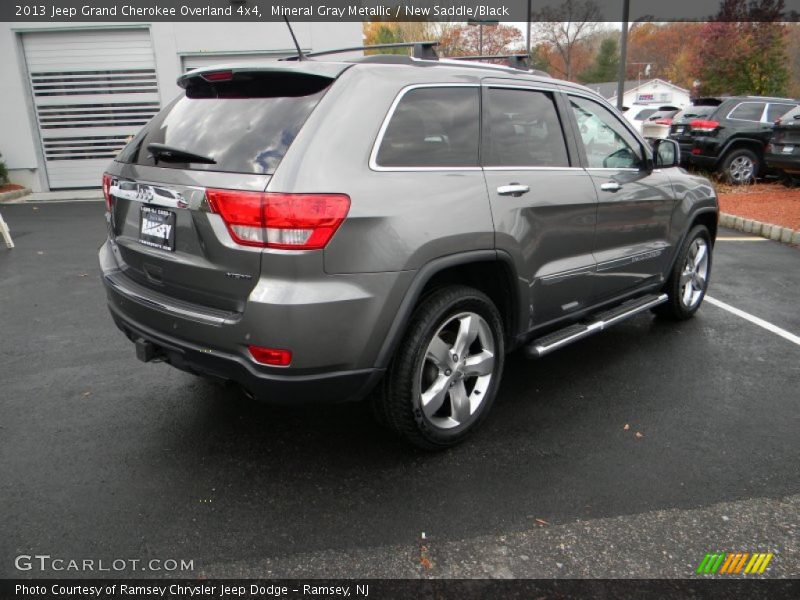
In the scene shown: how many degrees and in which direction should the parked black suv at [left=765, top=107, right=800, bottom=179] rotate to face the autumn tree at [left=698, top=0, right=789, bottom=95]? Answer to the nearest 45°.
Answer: approximately 45° to its left

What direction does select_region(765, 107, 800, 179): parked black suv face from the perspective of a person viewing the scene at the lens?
facing away from the viewer and to the right of the viewer

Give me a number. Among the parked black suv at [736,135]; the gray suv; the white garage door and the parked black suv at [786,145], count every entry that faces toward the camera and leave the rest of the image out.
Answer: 1

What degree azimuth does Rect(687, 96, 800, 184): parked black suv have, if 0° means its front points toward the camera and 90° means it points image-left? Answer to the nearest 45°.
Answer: approximately 225°

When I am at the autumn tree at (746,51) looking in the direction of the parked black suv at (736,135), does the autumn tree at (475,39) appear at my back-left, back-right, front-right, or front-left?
back-right

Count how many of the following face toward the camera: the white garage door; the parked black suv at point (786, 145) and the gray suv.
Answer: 1

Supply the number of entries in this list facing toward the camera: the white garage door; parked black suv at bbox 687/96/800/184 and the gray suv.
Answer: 1

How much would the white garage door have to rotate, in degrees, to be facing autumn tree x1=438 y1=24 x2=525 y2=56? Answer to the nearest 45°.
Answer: approximately 135° to its left

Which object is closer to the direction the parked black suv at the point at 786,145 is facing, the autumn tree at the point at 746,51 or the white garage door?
the autumn tree

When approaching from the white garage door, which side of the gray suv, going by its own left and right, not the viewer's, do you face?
left

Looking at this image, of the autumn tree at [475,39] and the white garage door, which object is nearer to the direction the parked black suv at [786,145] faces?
the autumn tree

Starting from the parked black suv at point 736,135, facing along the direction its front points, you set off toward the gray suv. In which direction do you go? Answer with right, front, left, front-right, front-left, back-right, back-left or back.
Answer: back-right

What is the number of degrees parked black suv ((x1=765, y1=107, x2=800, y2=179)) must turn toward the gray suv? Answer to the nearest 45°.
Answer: approximately 135° to its right

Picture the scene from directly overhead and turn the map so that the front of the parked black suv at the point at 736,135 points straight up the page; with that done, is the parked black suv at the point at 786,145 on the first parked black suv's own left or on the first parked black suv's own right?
on the first parked black suv's own right

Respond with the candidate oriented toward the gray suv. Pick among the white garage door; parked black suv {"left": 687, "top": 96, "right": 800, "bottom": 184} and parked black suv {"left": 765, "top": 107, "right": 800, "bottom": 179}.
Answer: the white garage door
